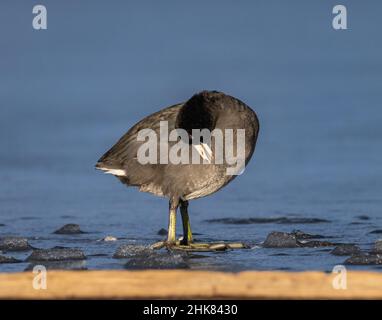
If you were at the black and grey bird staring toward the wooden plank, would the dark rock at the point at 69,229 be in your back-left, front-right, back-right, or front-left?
back-right

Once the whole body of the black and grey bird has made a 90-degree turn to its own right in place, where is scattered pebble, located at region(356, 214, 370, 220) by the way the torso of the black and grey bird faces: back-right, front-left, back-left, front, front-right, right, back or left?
back-left

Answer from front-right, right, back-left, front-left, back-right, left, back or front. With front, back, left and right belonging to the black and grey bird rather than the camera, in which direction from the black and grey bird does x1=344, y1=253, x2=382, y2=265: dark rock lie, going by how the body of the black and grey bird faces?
front-right

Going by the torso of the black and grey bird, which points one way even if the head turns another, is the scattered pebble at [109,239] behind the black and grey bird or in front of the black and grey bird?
behind

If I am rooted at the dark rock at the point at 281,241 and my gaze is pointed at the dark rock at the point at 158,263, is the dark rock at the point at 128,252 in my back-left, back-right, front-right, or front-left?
front-right

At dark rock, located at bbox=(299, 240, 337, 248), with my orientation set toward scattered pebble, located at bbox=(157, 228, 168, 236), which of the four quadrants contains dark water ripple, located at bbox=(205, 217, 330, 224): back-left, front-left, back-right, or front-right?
front-right

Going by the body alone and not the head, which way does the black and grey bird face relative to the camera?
to the viewer's right

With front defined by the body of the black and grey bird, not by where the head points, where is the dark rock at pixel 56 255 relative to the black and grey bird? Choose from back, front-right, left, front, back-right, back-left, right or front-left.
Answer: back-right

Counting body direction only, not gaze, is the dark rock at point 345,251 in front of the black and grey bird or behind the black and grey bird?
in front

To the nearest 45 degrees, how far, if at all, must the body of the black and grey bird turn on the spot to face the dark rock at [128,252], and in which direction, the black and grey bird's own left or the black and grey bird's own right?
approximately 135° to the black and grey bird's own right

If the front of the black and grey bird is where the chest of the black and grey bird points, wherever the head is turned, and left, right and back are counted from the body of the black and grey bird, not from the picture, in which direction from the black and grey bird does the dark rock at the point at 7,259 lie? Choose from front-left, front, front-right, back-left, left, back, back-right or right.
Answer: back-right

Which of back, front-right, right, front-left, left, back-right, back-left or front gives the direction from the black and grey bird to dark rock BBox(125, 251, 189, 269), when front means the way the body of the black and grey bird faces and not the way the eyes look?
right

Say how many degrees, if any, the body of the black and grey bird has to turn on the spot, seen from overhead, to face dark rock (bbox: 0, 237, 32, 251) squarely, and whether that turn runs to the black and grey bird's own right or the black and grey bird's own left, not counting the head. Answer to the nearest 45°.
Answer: approximately 180°
